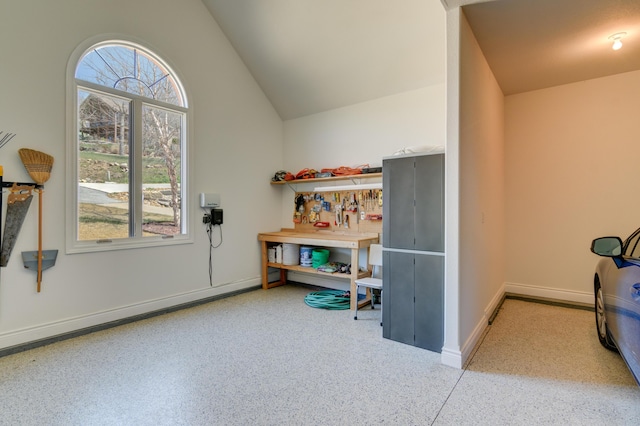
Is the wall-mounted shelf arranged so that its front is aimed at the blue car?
no

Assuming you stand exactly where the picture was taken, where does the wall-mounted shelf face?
facing the viewer and to the left of the viewer

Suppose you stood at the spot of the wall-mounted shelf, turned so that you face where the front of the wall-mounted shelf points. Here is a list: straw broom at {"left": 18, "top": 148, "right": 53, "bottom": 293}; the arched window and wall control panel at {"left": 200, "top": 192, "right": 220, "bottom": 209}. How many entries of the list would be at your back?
0

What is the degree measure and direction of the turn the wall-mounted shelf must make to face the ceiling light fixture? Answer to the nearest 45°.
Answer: approximately 90° to its left

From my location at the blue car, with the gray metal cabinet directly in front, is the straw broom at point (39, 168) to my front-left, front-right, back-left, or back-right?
front-left

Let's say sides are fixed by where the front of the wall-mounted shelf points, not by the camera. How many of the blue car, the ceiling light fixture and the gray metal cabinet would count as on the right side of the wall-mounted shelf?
0

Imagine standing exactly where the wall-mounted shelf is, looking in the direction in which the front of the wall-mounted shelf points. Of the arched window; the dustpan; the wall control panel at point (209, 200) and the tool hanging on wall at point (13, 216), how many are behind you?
0

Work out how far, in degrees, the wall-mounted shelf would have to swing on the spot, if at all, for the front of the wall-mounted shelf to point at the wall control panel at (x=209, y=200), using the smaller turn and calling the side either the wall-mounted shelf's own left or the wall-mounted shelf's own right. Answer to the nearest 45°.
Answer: approximately 45° to the wall-mounted shelf's own right

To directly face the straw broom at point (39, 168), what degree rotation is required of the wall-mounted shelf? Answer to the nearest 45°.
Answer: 0° — it already faces it

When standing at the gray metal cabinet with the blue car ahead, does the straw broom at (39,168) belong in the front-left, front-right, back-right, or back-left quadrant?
back-right

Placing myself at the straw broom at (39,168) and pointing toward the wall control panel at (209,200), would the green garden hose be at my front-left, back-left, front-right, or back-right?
front-right

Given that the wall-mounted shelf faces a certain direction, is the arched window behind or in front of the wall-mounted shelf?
in front

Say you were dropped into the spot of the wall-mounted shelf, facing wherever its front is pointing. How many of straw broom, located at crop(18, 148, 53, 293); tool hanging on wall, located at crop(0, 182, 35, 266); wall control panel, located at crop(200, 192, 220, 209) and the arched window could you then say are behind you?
0
